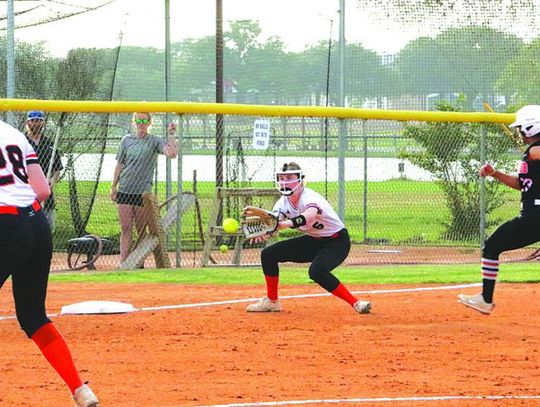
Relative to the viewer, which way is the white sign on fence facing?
toward the camera

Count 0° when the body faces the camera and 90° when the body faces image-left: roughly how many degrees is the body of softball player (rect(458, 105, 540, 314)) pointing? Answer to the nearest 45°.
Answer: approximately 90°

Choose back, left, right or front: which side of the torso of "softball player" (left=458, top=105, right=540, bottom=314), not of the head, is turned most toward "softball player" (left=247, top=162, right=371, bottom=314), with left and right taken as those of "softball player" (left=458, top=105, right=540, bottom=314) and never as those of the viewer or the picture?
front

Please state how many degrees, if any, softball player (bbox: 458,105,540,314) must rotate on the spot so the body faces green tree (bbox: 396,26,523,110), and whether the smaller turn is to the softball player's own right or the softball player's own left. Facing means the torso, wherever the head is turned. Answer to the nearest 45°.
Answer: approximately 90° to the softball player's own right

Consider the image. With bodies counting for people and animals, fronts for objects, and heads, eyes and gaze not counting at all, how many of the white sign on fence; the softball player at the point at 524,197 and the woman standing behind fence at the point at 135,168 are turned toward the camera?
2

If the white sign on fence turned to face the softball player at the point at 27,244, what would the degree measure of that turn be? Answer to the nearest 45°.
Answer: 0° — it already faces them

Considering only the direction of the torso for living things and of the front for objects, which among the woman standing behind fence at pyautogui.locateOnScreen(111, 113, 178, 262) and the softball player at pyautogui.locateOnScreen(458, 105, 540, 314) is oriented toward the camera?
the woman standing behind fence

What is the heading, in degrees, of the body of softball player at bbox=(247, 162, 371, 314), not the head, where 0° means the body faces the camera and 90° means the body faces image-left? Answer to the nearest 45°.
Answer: approximately 45°

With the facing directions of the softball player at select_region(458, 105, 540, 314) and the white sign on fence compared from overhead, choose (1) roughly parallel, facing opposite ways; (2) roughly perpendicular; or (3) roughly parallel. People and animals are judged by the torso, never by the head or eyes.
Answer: roughly perpendicular

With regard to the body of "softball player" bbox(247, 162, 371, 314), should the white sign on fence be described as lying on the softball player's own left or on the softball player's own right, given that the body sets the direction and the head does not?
on the softball player's own right

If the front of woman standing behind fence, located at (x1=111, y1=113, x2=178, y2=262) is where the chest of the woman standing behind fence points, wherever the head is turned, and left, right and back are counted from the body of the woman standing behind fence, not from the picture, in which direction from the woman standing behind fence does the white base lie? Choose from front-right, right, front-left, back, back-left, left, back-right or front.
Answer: front

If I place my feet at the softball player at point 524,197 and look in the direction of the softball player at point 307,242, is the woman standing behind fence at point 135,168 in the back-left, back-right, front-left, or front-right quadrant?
front-right

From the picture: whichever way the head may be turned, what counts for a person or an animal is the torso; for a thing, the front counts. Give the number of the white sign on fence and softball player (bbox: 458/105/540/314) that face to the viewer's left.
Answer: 1

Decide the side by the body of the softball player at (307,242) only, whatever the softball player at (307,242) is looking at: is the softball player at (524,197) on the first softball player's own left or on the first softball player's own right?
on the first softball player's own left

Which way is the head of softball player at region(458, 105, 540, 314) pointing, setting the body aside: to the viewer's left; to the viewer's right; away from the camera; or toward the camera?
to the viewer's left
